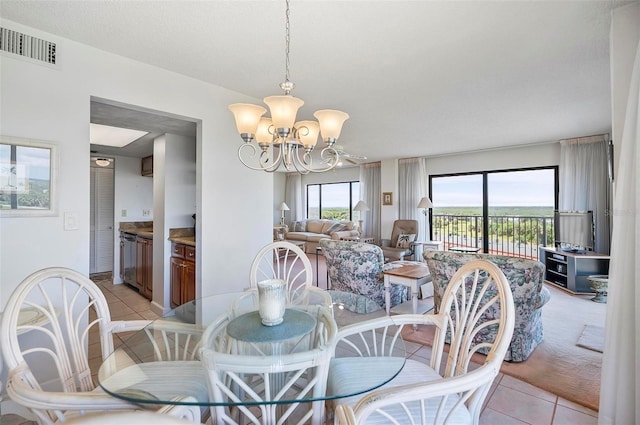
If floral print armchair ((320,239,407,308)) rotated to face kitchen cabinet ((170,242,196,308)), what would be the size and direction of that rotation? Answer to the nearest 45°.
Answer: approximately 135° to its left

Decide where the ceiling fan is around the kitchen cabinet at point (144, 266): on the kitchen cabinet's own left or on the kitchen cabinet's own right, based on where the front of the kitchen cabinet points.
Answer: on the kitchen cabinet's own left

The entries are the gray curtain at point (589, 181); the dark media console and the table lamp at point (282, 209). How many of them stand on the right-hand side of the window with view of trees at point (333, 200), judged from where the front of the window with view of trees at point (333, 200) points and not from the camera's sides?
1

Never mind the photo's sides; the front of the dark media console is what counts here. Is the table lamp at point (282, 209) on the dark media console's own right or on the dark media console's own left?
on the dark media console's own right

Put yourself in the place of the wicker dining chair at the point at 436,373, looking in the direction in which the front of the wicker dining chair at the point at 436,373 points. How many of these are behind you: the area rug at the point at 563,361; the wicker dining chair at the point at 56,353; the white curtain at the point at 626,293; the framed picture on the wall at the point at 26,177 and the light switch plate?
2

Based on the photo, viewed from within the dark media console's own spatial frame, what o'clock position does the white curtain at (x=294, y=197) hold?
The white curtain is roughly at 2 o'clock from the dark media console.
